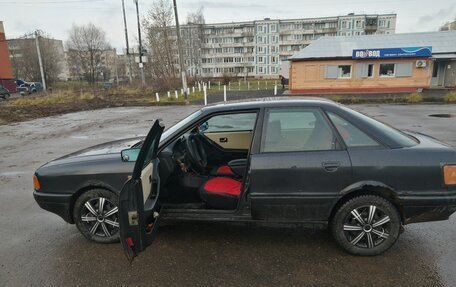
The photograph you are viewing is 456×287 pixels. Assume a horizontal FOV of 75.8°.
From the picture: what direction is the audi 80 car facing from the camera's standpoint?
to the viewer's left

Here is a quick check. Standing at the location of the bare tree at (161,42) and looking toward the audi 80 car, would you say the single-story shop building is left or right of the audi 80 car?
left

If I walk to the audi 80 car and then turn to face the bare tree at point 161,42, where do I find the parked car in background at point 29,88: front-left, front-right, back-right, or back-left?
front-left

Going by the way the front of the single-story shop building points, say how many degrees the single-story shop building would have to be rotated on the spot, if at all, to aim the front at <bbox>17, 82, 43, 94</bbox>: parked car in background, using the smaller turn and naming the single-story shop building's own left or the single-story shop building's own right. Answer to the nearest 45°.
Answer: approximately 90° to the single-story shop building's own right

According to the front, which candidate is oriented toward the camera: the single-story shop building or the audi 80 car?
the single-story shop building

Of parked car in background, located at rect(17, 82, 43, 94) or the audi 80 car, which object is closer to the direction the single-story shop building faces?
the audi 80 car

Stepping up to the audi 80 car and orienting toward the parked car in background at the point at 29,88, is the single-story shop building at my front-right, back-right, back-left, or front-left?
front-right

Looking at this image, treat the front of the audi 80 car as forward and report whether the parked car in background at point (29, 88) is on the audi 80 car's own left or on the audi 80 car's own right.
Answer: on the audi 80 car's own right

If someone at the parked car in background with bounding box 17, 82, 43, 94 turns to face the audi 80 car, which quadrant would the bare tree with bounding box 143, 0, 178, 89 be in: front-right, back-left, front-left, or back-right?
front-left

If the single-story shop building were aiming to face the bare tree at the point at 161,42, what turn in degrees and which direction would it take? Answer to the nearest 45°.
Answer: approximately 90° to its right

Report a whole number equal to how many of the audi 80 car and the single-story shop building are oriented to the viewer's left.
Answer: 1

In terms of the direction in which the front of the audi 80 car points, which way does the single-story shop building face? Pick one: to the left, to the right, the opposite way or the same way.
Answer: to the left

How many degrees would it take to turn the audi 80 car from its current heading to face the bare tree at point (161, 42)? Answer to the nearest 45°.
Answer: approximately 90° to its right

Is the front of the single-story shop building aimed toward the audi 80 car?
yes

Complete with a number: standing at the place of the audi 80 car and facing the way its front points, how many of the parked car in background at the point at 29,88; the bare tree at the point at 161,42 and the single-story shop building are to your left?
0

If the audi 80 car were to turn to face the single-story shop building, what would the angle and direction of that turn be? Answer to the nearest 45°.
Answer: approximately 135° to its right

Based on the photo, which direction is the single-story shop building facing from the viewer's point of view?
toward the camera
